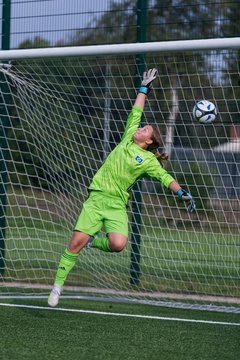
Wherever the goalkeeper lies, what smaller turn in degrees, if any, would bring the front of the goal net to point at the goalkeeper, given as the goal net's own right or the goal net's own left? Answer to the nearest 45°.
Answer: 0° — it already faces them

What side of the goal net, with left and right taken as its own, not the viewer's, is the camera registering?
front
